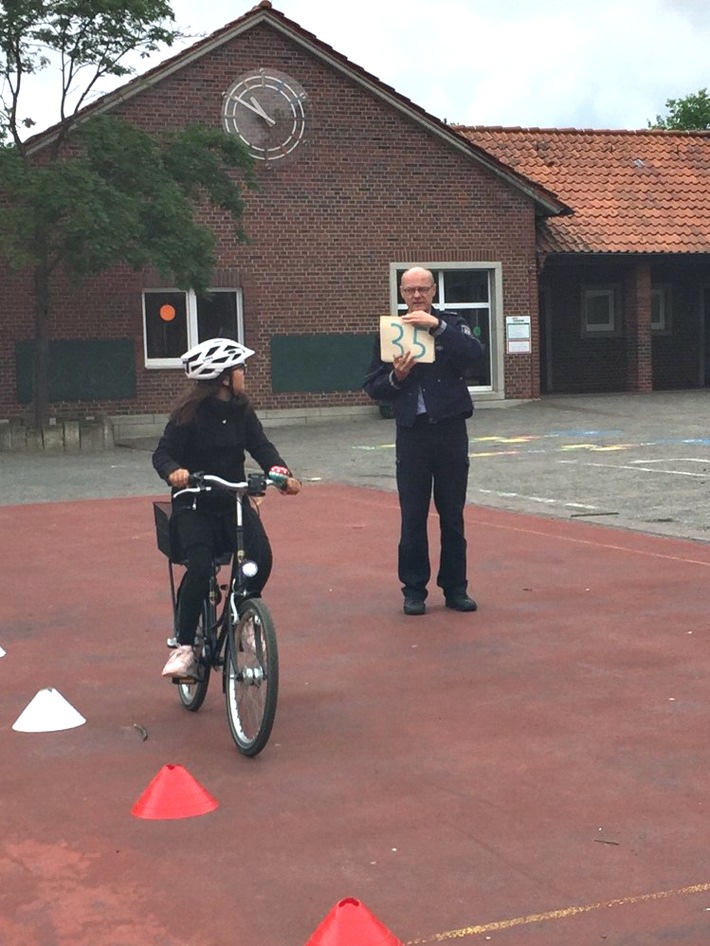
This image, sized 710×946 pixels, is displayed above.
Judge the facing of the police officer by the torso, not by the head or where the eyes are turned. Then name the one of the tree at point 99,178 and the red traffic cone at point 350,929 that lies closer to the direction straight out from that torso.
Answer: the red traffic cone

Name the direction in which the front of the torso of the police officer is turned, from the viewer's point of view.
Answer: toward the camera

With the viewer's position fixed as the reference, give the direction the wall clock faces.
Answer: facing the viewer

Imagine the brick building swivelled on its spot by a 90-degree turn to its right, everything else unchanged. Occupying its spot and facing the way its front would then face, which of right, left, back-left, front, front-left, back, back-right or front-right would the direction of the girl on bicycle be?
left

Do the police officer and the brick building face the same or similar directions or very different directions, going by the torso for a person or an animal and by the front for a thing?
same or similar directions

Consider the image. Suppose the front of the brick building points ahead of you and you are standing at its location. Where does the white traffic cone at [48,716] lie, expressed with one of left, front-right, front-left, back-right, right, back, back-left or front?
front

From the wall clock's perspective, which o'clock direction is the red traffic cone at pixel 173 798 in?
The red traffic cone is roughly at 12 o'clock from the wall clock.

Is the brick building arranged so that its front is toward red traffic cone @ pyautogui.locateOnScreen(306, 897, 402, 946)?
yes

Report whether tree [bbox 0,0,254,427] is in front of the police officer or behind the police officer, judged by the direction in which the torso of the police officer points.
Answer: behind

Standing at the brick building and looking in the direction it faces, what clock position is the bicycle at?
The bicycle is roughly at 12 o'clock from the brick building.

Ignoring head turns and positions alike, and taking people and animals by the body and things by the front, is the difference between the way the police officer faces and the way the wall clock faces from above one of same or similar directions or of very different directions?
same or similar directions

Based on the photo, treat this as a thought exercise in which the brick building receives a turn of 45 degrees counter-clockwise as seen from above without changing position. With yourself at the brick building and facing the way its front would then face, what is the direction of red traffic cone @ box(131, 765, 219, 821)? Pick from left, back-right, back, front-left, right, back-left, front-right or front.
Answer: front-right

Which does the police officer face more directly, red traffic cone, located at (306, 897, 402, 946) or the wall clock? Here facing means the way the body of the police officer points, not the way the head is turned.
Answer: the red traffic cone

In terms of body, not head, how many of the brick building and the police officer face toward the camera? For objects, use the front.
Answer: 2
